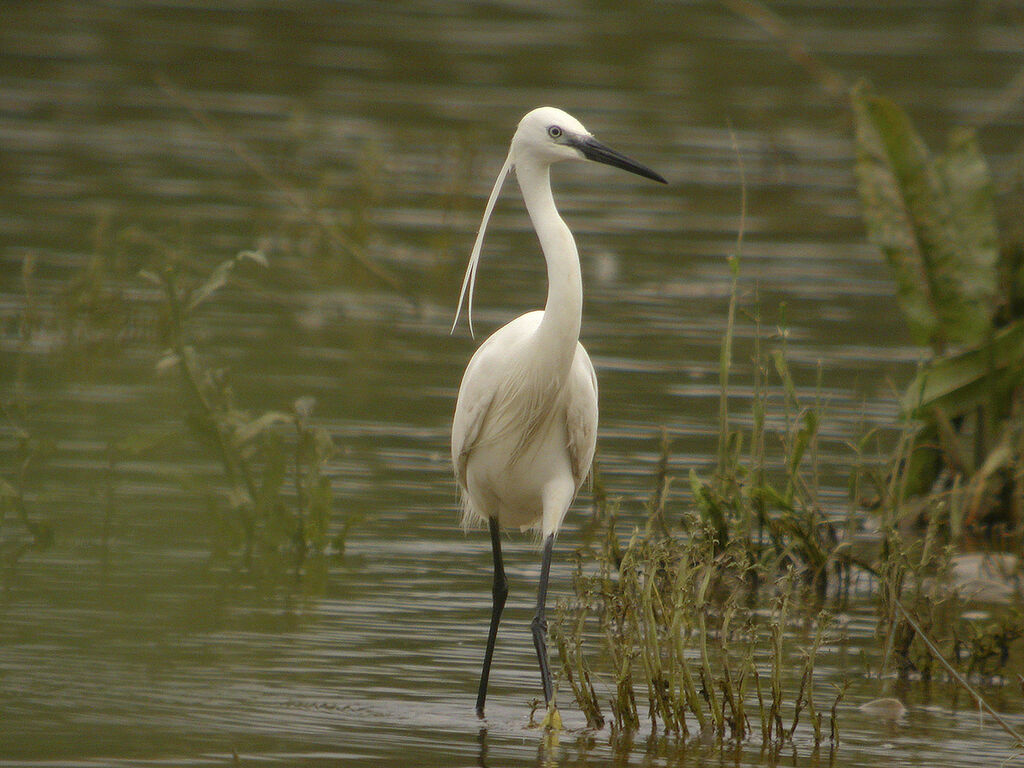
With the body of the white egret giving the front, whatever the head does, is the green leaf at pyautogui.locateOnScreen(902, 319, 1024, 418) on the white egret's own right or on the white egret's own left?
on the white egret's own left

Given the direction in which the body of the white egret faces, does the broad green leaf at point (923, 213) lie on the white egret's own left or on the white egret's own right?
on the white egret's own left

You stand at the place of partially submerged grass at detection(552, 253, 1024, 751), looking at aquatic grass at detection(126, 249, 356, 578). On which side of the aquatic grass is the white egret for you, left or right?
left

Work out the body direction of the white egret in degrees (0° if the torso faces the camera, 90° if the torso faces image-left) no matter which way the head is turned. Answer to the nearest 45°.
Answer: approximately 315°

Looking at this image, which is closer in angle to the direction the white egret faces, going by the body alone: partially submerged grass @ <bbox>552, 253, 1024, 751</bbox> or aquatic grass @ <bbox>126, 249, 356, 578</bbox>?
the partially submerged grass

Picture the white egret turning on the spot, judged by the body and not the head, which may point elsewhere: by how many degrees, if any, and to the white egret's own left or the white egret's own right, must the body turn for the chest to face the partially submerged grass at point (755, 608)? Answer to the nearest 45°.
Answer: approximately 90° to the white egret's own left
